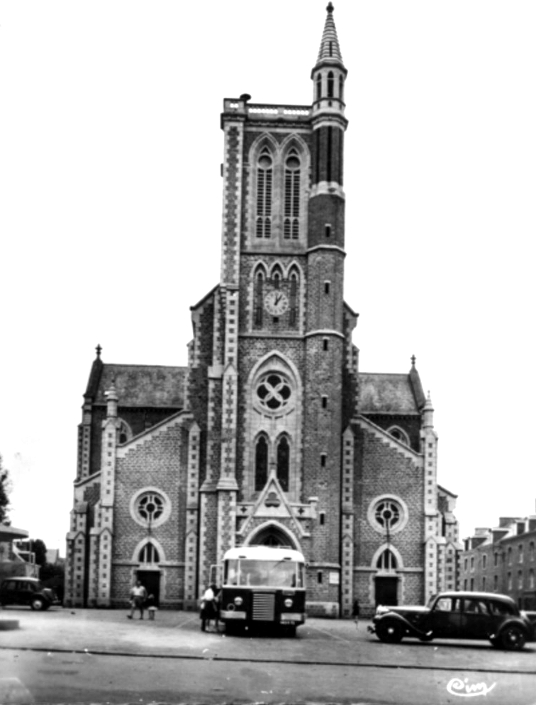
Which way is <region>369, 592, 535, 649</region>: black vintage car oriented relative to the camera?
to the viewer's left
